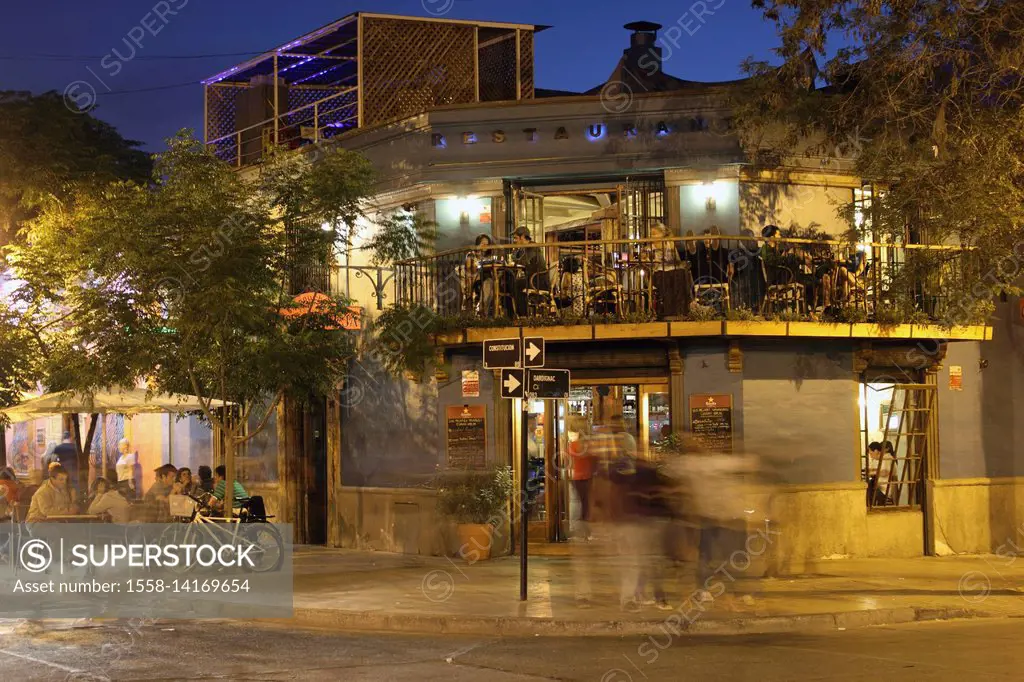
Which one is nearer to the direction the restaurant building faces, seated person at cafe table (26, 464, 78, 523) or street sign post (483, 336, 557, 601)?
the street sign post

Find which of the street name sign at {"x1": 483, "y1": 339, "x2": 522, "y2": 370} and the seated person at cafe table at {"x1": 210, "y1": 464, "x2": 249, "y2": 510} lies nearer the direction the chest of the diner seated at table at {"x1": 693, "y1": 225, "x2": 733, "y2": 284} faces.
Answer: the street name sign

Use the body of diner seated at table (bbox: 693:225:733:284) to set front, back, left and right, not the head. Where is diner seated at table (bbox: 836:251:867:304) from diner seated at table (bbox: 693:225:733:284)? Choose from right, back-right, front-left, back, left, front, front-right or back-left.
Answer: left

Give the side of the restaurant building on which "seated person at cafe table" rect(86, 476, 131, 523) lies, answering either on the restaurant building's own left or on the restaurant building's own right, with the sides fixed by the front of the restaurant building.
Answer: on the restaurant building's own right

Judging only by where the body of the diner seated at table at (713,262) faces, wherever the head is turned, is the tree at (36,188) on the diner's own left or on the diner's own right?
on the diner's own right

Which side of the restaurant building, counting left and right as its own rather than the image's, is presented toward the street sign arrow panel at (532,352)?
front

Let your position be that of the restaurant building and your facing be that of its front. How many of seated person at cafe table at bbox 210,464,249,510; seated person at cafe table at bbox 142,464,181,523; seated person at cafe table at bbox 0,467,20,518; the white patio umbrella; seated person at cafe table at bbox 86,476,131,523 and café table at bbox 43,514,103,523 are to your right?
6

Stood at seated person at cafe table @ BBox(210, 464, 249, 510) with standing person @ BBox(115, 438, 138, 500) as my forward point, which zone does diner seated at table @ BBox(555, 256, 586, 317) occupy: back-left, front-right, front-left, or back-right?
back-right

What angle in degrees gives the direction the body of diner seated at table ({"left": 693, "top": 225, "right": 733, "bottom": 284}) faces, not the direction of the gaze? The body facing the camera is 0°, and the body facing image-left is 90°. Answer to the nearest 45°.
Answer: approximately 0°

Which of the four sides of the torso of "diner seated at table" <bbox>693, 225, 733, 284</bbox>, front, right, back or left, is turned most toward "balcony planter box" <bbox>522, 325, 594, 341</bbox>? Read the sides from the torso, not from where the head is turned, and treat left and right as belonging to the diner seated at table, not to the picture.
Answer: right

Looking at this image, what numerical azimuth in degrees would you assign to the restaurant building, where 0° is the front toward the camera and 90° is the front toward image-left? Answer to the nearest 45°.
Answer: approximately 0°

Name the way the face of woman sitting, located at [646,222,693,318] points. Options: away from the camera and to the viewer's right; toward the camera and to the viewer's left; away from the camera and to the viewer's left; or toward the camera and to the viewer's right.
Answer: toward the camera and to the viewer's left

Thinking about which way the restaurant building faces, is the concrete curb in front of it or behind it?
in front
